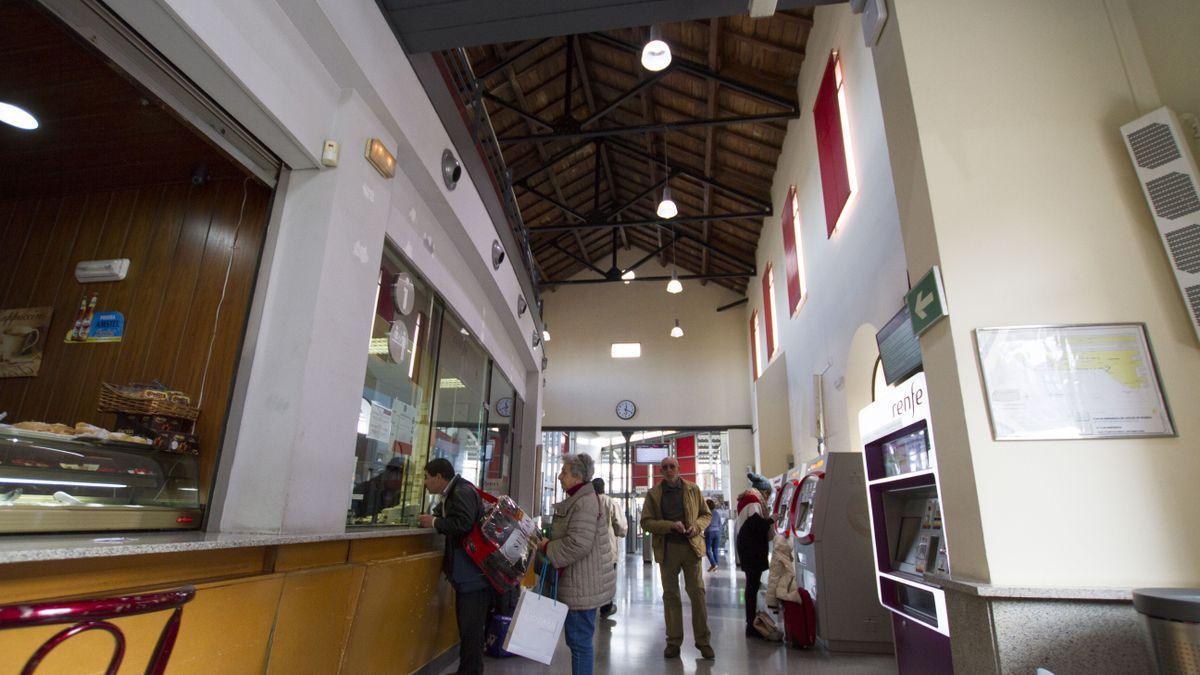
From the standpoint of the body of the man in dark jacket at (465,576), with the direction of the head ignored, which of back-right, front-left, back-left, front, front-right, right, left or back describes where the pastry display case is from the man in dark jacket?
front-left

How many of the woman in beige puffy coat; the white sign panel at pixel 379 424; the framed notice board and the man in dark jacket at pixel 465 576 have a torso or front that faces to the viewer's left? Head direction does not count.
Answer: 2

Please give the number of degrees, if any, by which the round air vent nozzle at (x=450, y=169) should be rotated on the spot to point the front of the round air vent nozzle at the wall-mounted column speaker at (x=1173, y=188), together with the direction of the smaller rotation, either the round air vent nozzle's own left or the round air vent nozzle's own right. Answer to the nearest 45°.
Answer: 0° — it already faces it

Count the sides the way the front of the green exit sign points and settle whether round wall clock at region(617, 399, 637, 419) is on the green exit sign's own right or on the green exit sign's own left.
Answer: on the green exit sign's own right

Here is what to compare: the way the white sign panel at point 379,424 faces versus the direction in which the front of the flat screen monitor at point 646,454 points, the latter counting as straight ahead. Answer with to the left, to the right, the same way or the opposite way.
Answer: to the left

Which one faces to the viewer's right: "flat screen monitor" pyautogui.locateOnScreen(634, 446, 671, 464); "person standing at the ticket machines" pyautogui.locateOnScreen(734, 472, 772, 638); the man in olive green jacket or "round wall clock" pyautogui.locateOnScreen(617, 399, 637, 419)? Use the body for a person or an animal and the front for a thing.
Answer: the person standing at the ticket machines

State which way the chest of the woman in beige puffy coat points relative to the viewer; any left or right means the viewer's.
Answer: facing to the left of the viewer

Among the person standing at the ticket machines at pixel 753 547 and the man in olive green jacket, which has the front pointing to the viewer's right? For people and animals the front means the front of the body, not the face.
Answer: the person standing at the ticket machines

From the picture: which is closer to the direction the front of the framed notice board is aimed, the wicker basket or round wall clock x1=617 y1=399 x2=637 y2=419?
the wicker basket

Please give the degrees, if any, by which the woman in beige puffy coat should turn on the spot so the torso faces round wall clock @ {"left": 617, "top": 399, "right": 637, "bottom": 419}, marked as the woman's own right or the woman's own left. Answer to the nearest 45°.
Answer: approximately 90° to the woman's own right

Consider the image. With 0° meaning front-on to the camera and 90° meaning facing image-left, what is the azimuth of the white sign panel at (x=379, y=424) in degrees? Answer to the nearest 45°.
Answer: approximately 315°

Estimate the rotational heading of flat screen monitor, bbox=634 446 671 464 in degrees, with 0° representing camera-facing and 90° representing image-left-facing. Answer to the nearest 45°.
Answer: approximately 0°

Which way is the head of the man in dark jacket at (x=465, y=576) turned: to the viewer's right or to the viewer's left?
to the viewer's left
